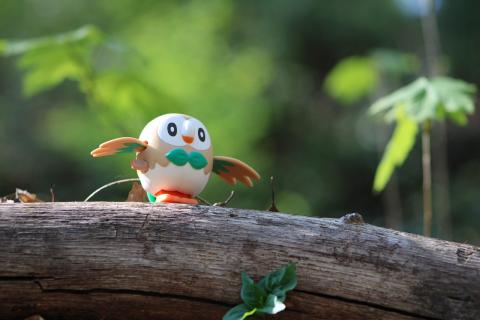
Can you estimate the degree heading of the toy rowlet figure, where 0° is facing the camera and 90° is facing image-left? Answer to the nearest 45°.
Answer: approximately 315°

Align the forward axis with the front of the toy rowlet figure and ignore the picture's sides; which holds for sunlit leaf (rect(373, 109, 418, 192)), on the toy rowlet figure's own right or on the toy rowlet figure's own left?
on the toy rowlet figure's own left

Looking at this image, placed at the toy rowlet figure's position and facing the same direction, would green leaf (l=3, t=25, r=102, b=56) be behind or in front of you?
behind
